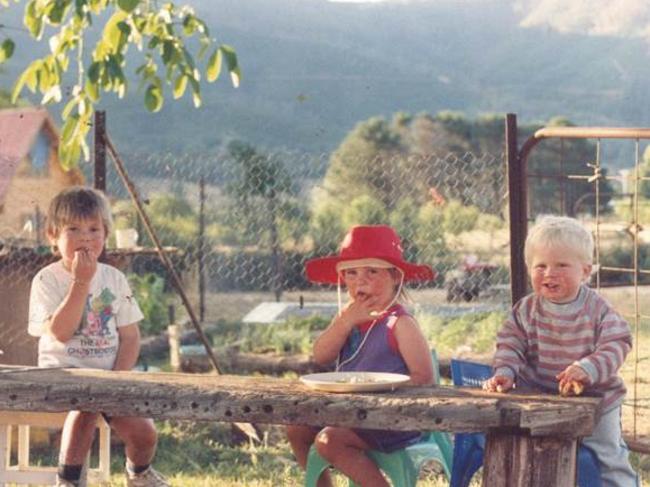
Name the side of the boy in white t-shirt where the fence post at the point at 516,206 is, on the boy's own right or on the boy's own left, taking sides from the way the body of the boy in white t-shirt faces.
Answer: on the boy's own left

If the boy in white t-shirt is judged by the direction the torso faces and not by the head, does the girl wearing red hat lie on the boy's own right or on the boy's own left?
on the boy's own left

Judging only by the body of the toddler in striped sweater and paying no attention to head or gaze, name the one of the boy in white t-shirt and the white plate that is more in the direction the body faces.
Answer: the white plate

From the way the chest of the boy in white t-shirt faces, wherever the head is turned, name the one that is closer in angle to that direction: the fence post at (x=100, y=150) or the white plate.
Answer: the white plate

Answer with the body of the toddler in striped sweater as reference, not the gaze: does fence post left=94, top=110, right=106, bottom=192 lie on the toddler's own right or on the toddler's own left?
on the toddler's own right

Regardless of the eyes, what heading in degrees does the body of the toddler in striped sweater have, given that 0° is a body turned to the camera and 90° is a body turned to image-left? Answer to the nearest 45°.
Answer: approximately 45°

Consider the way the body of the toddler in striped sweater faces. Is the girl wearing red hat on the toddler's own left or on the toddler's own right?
on the toddler's own right

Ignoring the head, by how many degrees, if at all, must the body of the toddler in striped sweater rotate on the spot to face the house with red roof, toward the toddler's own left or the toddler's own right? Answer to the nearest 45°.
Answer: approximately 90° to the toddler's own right

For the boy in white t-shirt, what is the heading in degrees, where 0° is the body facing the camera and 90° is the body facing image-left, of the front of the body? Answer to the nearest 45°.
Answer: approximately 0°

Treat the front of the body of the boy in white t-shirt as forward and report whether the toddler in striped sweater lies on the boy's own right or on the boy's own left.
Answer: on the boy's own left
